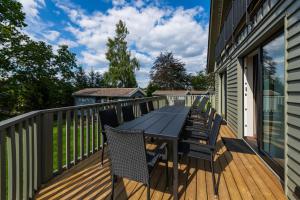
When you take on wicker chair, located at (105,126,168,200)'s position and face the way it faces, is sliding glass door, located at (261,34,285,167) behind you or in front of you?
in front

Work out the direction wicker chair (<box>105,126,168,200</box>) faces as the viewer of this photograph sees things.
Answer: facing away from the viewer and to the right of the viewer

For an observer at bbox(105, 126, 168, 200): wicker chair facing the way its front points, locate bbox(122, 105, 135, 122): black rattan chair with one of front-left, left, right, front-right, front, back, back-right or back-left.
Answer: front-left

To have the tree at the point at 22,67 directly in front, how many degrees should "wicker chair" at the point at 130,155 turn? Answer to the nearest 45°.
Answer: approximately 90° to its left

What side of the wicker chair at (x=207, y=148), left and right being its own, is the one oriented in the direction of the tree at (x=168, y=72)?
right

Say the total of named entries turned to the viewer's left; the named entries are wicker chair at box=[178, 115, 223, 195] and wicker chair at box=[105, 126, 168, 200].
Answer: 1

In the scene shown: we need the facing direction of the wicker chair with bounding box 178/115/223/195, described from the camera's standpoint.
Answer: facing to the left of the viewer

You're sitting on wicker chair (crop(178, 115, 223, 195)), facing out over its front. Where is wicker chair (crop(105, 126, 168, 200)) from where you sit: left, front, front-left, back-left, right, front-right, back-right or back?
front-left

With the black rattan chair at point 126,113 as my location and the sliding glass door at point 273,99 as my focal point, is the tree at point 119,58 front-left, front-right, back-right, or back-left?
back-left

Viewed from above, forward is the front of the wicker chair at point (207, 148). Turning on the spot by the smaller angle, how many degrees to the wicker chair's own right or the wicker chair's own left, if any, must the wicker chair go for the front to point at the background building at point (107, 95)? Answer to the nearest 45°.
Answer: approximately 45° to the wicker chair's own right
